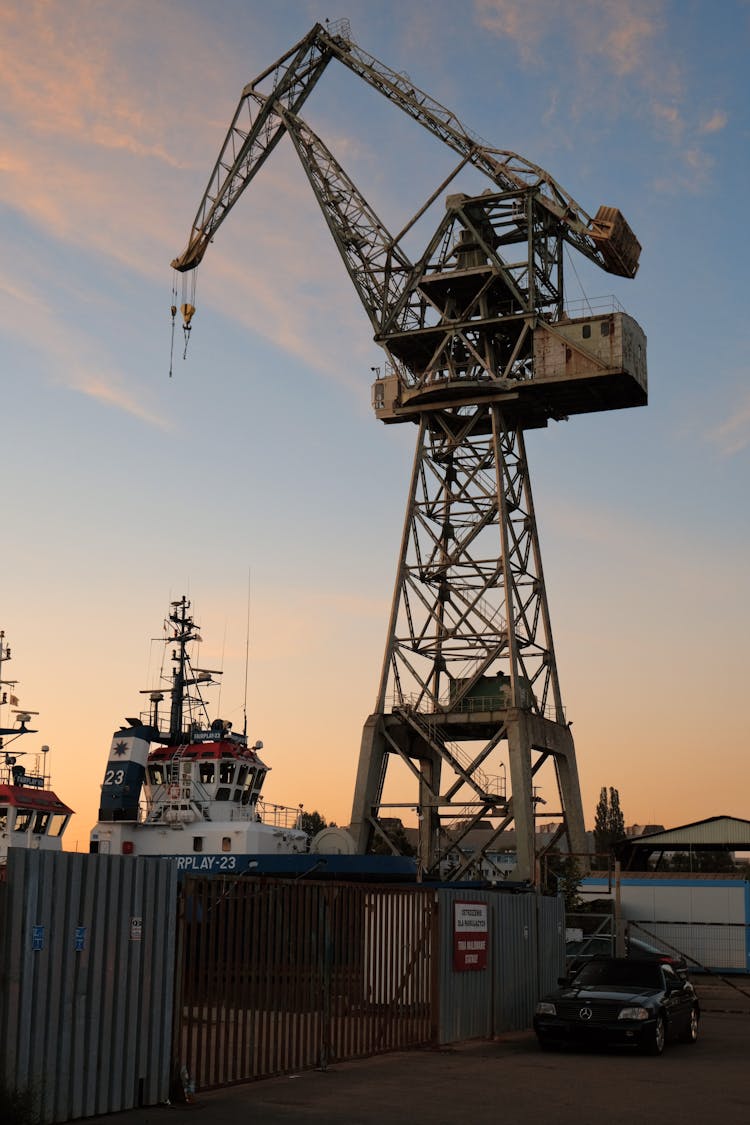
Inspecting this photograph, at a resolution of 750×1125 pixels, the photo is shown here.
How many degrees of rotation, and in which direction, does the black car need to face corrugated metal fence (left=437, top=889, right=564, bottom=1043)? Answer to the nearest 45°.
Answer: approximately 90° to its right

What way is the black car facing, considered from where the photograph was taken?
facing the viewer and to the left of the viewer

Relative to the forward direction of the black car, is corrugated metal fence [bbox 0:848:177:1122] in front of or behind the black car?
in front

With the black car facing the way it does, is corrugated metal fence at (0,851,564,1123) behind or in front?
in front
